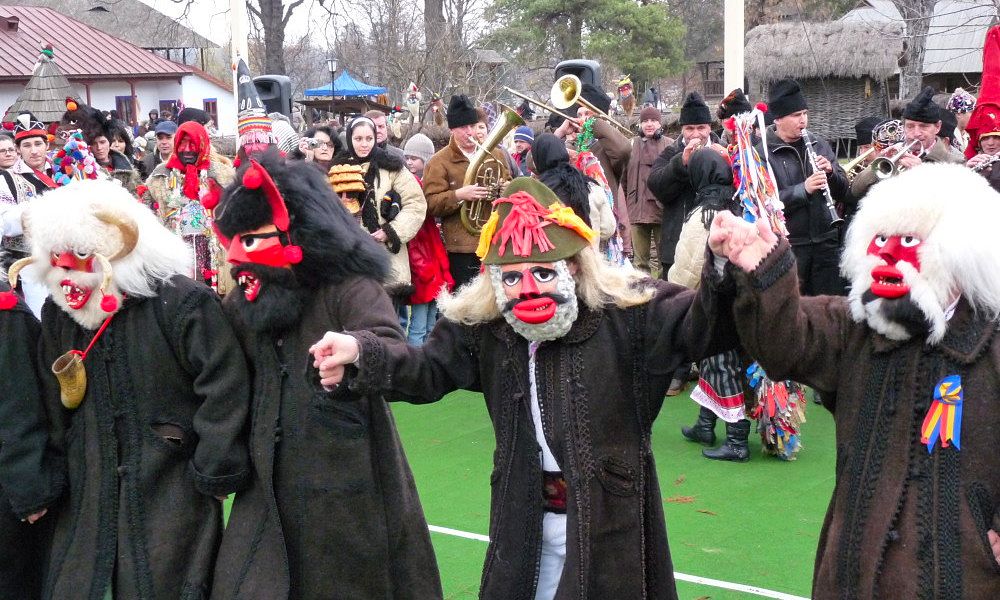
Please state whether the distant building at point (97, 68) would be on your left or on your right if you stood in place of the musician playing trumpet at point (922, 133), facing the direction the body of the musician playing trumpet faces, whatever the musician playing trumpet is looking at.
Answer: on your right

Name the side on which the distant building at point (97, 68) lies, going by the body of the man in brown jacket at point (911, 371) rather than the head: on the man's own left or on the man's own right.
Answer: on the man's own right

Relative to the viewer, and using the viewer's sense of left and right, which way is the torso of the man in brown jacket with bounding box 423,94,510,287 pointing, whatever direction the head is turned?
facing the viewer and to the right of the viewer

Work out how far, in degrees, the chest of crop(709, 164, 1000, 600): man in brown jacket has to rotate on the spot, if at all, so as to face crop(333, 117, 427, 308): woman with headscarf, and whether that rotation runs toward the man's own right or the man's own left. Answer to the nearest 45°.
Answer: approximately 90° to the man's own right

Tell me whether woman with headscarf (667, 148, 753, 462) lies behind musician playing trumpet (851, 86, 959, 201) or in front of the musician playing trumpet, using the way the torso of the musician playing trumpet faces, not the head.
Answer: in front

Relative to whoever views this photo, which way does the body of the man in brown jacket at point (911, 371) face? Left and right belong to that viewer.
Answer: facing the viewer and to the left of the viewer

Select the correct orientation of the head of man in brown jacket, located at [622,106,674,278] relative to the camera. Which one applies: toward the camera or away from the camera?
toward the camera

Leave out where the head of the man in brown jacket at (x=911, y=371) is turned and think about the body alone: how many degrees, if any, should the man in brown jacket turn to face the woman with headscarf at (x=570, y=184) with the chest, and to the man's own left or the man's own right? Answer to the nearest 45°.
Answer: approximately 90° to the man's own right

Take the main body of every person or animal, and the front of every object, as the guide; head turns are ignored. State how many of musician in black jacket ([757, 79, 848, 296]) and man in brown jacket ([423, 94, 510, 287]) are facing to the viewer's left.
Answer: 0

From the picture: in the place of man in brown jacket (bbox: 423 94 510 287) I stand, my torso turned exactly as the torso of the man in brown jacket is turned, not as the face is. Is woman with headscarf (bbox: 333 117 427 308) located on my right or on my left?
on my right

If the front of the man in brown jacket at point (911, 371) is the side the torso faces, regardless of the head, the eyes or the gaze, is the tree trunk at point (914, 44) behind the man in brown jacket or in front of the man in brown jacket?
behind

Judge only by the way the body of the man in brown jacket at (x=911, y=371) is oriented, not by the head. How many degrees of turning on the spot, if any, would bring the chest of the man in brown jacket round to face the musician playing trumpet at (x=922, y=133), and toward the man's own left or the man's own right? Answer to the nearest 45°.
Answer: approximately 135° to the man's own right

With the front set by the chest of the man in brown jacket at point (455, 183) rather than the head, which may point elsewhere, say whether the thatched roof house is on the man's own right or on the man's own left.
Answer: on the man's own left

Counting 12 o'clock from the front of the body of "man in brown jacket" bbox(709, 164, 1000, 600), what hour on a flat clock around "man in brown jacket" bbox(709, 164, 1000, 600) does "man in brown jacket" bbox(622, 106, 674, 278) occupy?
"man in brown jacket" bbox(622, 106, 674, 278) is roughly at 4 o'clock from "man in brown jacket" bbox(709, 164, 1000, 600).
